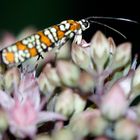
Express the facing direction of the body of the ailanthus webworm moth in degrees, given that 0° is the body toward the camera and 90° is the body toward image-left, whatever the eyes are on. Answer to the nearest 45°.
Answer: approximately 270°
